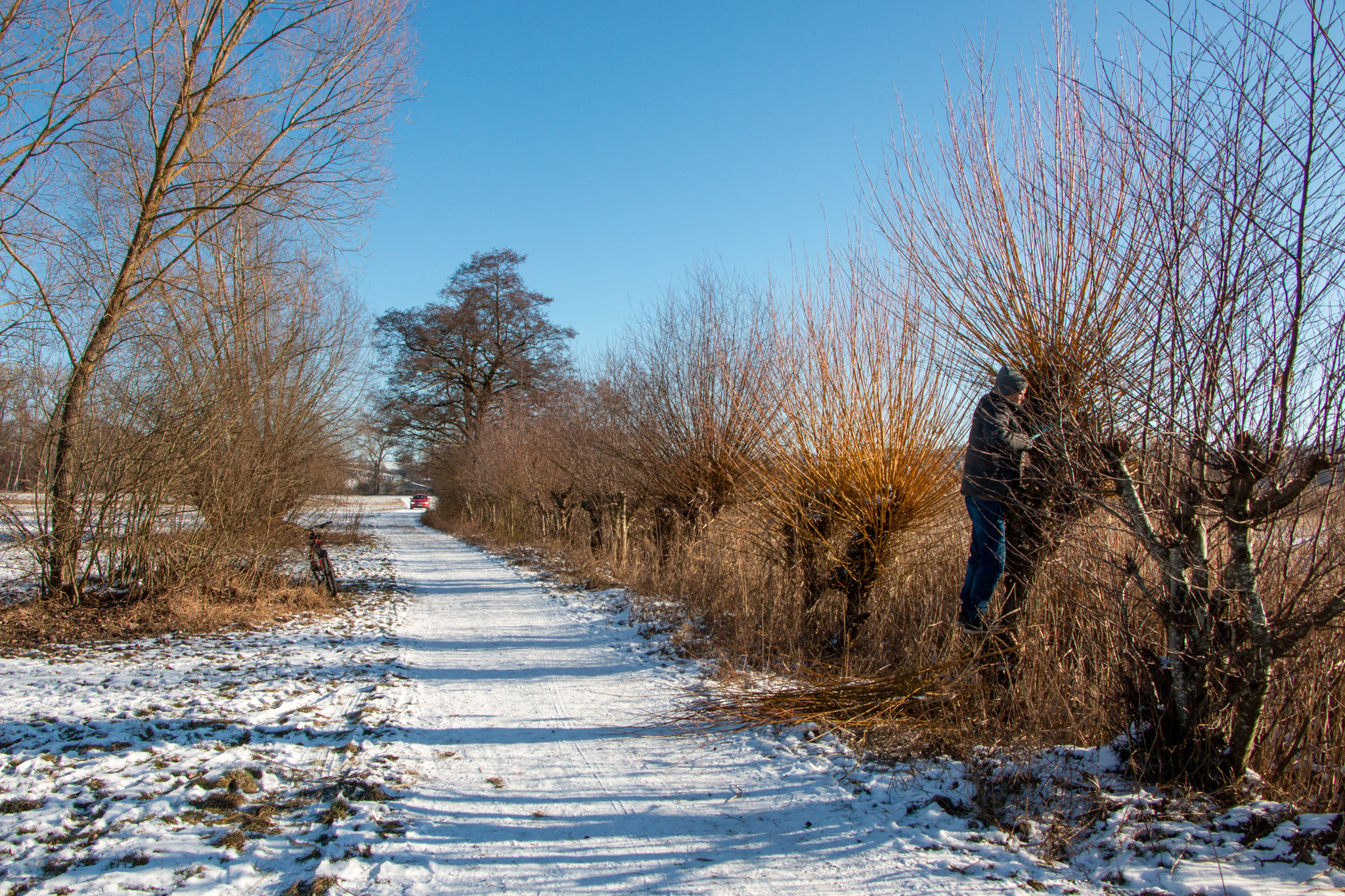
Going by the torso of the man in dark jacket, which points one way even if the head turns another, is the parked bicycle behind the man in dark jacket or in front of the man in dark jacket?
behind

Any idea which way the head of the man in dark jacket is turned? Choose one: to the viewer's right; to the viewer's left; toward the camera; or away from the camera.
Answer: to the viewer's right

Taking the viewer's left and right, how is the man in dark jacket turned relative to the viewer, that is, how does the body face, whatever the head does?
facing to the right of the viewer

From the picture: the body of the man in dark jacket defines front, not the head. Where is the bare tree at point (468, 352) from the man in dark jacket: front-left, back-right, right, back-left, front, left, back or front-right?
back-left

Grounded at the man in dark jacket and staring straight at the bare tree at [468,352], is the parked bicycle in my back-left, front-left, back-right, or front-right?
front-left

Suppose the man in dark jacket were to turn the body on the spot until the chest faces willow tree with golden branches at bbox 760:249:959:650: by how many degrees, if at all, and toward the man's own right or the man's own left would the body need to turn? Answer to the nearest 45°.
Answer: approximately 135° to the man's own left
